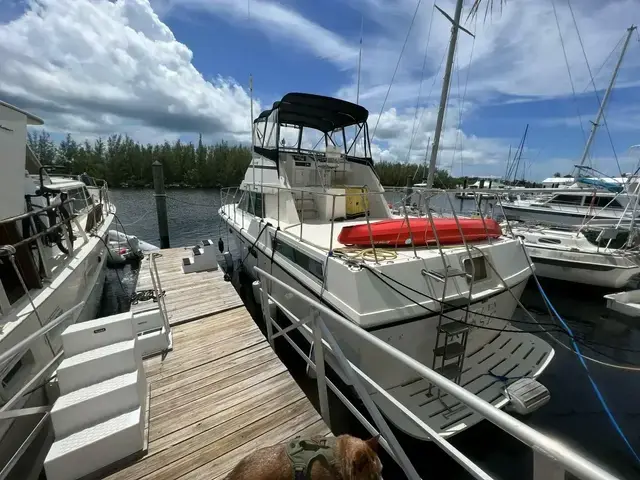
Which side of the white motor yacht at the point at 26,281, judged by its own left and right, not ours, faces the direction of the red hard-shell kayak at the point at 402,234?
right

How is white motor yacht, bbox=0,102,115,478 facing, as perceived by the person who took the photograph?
facing away from the viewer and to the right of the viewer

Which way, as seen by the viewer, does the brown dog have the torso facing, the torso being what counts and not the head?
to the viewer's right

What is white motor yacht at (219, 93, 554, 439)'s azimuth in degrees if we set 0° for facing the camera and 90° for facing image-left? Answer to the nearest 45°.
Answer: approximately 135°

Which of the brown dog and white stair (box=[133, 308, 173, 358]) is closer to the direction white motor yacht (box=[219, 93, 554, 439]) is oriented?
the white stair

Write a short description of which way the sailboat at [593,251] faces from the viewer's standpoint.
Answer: facing away from the viewer and to the left of the viewer
